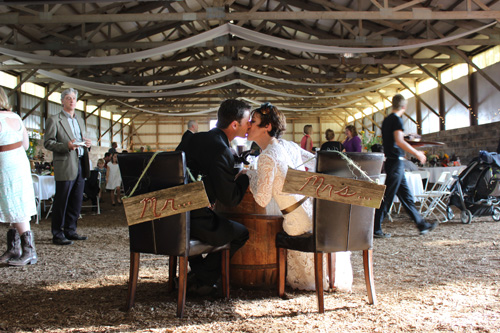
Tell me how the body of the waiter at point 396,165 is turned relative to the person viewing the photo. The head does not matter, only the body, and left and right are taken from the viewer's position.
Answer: facing to the right of the viewer

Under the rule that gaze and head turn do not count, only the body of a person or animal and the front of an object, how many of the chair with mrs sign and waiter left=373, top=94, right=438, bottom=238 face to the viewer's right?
1

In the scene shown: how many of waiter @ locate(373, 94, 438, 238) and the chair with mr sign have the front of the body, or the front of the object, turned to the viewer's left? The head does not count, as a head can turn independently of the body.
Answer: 0

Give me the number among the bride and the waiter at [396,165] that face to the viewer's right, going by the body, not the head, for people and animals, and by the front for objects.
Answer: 1

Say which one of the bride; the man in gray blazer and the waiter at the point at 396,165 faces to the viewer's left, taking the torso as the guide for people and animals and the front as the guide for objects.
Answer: the bride

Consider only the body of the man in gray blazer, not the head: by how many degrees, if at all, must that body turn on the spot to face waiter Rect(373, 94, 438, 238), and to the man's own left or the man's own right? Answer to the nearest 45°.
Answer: approximately 45° to the man's own left

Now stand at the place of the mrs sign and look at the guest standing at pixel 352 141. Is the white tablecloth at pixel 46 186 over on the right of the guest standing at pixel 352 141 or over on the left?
left

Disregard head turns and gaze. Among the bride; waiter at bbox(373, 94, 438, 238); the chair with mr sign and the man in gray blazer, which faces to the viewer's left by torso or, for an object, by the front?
the bride

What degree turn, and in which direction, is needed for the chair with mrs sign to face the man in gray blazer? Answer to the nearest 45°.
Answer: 0° — it already faces them

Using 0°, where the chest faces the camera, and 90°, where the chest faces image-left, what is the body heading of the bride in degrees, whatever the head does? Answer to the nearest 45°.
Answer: approximately 90°

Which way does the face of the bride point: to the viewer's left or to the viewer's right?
to the viewer's left

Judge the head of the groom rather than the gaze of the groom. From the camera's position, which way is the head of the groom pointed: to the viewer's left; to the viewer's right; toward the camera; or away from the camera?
to the viewer's right

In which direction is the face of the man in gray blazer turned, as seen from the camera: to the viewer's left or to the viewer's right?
to the viewer's right

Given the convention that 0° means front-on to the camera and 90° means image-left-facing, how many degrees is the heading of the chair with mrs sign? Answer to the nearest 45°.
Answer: approximately 135°
